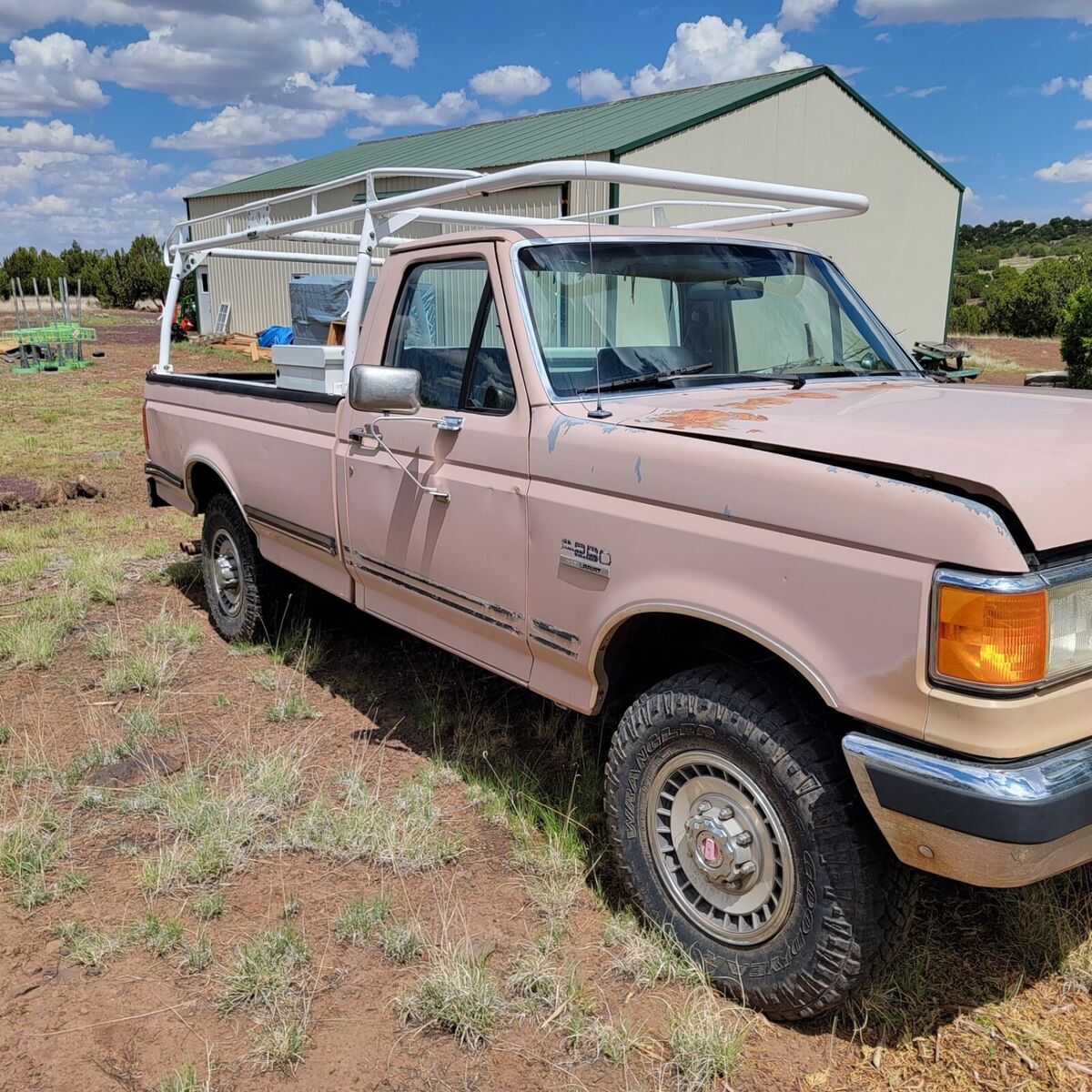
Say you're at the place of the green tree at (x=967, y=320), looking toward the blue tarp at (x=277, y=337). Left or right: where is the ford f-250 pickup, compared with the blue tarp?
left

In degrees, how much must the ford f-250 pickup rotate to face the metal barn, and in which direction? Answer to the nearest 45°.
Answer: approximately 135° to its left

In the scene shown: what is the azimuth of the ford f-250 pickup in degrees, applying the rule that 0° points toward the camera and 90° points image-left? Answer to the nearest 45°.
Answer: approximately 315°

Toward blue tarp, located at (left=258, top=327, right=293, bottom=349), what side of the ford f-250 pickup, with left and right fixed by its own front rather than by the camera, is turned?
back

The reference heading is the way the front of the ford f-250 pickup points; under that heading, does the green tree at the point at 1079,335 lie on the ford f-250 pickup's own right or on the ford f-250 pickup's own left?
on the ford f-250 pickup's own left

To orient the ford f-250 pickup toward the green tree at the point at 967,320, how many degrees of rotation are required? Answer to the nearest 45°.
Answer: approximately 135° to its left

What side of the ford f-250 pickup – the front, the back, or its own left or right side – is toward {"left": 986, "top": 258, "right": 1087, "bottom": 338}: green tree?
left
